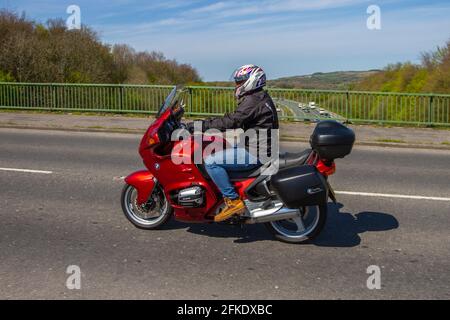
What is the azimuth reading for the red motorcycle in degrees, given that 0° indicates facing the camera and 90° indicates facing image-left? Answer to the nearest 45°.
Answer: approximately 90°

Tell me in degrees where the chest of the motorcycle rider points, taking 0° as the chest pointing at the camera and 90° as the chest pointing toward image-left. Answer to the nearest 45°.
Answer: approximately 90°

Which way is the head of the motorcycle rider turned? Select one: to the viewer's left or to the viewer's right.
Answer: to the viewer's left

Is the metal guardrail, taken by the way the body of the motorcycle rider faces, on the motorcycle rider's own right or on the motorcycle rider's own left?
on the motorcycle rider's own right

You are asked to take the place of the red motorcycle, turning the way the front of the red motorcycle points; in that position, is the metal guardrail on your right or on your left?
on your right
